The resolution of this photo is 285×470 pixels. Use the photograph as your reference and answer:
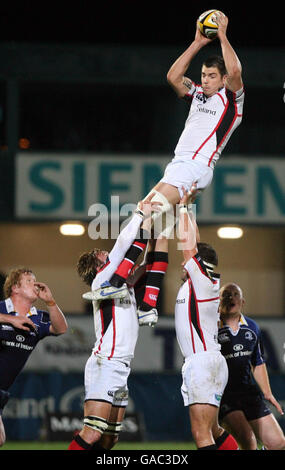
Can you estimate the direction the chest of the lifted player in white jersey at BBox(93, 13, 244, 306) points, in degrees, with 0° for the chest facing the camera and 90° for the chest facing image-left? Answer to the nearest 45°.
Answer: approximately 45°
